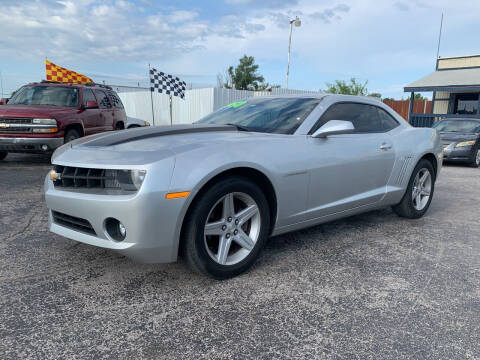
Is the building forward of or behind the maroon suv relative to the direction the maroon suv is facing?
behind

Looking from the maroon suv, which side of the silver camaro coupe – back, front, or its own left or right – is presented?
right

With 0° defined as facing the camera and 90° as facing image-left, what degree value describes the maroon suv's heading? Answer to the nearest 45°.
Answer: approximately 45°

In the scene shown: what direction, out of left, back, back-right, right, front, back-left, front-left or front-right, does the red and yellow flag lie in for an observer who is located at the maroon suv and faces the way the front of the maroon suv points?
back-right

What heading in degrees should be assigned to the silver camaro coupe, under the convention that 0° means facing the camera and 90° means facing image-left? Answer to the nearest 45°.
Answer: approximately 45°

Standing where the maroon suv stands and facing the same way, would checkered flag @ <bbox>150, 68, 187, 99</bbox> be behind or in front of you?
behind

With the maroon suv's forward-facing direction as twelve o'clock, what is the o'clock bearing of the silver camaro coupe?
The silver camaro coupe is roughly at 10 o'clock from the maroon suv.

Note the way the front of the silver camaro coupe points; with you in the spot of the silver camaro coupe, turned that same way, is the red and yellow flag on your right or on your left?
on your right

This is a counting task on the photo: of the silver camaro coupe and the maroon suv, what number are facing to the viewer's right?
0

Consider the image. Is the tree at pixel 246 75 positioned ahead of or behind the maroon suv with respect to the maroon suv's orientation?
behind
